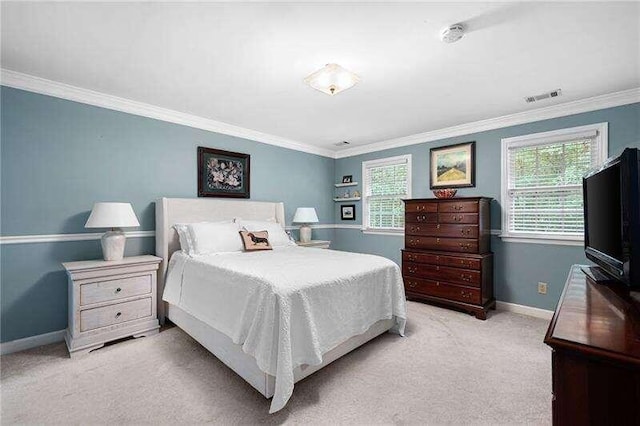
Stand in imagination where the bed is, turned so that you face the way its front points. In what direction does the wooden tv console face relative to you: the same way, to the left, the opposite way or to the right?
the opposite way

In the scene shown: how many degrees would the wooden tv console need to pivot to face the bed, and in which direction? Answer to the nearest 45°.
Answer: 0° — it already faces it

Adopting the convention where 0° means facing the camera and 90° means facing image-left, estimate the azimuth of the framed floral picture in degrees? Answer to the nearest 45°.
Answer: approximately 315°

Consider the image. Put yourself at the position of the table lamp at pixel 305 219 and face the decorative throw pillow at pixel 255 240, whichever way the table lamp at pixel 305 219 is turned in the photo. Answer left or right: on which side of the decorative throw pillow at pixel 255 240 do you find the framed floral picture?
right

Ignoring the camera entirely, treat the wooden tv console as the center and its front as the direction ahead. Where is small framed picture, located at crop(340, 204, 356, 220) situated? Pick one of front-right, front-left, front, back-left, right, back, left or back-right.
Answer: front-right

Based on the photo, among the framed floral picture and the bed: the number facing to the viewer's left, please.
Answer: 0

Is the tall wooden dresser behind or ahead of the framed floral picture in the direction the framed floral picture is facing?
ahead

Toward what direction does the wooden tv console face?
to the viewer's left

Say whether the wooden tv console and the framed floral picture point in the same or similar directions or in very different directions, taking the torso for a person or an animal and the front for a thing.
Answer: very different directions

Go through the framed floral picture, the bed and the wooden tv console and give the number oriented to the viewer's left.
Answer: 1
